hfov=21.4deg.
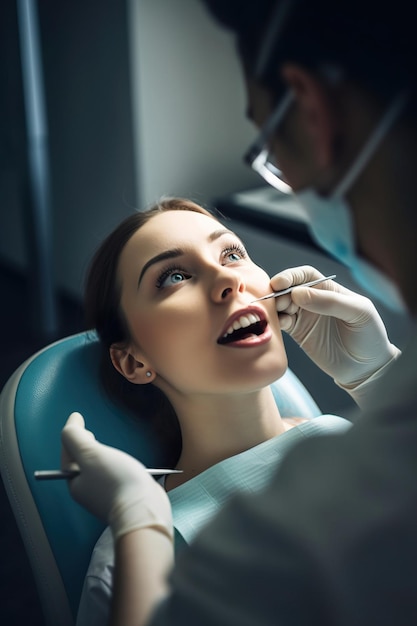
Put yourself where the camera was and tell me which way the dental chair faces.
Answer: facing the viewer and to the right of the viewer

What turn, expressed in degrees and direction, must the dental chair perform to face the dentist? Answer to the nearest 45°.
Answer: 0° — it already faces them
